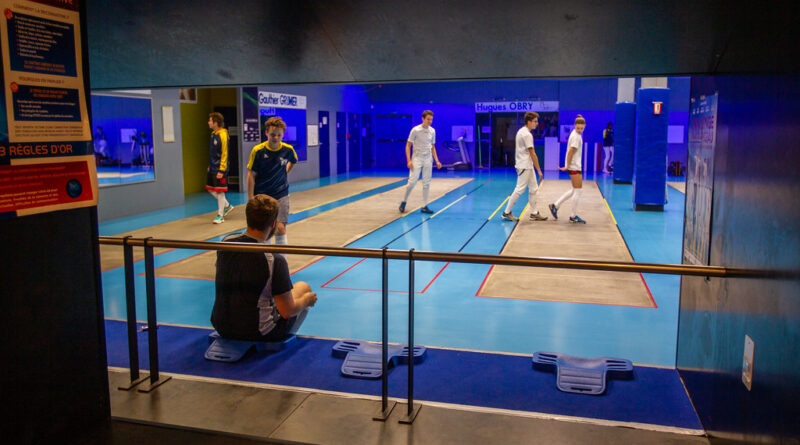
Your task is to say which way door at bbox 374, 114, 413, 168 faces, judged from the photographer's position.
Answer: facing the viewer

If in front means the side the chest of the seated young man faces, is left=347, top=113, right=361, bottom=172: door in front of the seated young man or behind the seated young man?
in front

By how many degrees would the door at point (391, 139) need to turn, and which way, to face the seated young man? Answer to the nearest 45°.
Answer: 0° — it already faces them

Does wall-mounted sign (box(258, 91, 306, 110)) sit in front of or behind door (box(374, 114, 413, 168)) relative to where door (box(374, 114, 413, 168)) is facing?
in front

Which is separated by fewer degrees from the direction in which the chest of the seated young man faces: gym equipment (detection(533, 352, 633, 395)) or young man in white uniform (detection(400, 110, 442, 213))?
the young man in white uniform

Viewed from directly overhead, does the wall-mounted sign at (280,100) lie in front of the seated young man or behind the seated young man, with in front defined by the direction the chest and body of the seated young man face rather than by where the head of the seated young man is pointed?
in front

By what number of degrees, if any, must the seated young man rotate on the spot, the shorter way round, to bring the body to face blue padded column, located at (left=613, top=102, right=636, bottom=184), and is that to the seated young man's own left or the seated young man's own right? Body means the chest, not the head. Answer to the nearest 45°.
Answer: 0° — they already face it

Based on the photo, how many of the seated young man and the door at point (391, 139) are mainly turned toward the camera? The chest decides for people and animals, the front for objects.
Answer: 1

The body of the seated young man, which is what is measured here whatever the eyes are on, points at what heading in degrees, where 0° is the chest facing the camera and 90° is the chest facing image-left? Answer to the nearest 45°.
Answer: approximately 225°
